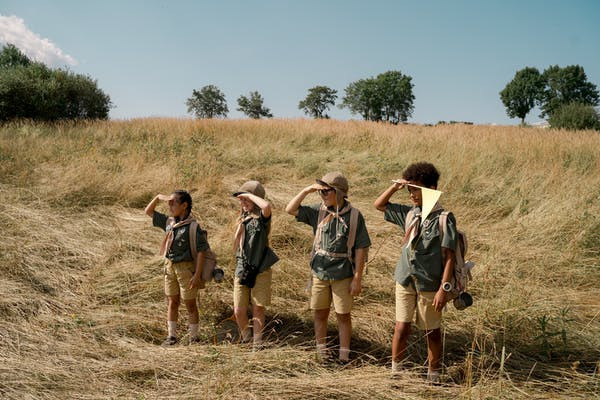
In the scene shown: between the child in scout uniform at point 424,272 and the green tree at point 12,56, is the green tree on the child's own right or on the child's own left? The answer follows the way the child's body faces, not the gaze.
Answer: on the child's own right

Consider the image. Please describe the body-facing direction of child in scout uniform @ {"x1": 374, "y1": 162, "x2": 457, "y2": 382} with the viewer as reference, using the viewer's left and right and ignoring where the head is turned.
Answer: facing the viewer and to the left of the viewer

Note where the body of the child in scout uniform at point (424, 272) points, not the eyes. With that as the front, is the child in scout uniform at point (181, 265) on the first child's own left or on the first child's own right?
on the first child's own right

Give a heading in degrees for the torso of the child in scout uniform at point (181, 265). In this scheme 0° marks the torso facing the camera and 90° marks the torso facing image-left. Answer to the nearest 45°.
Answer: approximately 45°

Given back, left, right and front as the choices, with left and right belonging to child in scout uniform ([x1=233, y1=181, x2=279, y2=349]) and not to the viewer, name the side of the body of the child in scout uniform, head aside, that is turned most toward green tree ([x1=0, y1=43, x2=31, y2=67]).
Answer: right

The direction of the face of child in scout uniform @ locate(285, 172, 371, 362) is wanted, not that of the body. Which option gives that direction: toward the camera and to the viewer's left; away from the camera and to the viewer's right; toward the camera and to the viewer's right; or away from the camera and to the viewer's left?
toward the camera and to the viewer's left

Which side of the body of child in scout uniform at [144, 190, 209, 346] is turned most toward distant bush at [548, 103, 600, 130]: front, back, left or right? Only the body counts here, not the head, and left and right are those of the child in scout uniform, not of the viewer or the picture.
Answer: back

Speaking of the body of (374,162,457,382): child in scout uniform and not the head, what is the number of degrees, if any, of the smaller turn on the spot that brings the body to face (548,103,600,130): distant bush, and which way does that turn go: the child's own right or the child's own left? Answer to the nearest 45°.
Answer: approximately 135° to the child's own right

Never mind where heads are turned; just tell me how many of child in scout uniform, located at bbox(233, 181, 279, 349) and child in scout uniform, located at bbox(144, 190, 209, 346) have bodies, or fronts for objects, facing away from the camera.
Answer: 0

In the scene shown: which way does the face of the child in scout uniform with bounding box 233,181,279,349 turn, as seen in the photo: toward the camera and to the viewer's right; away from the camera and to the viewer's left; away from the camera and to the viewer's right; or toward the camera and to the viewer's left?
toward the camera and to the viewer's left
